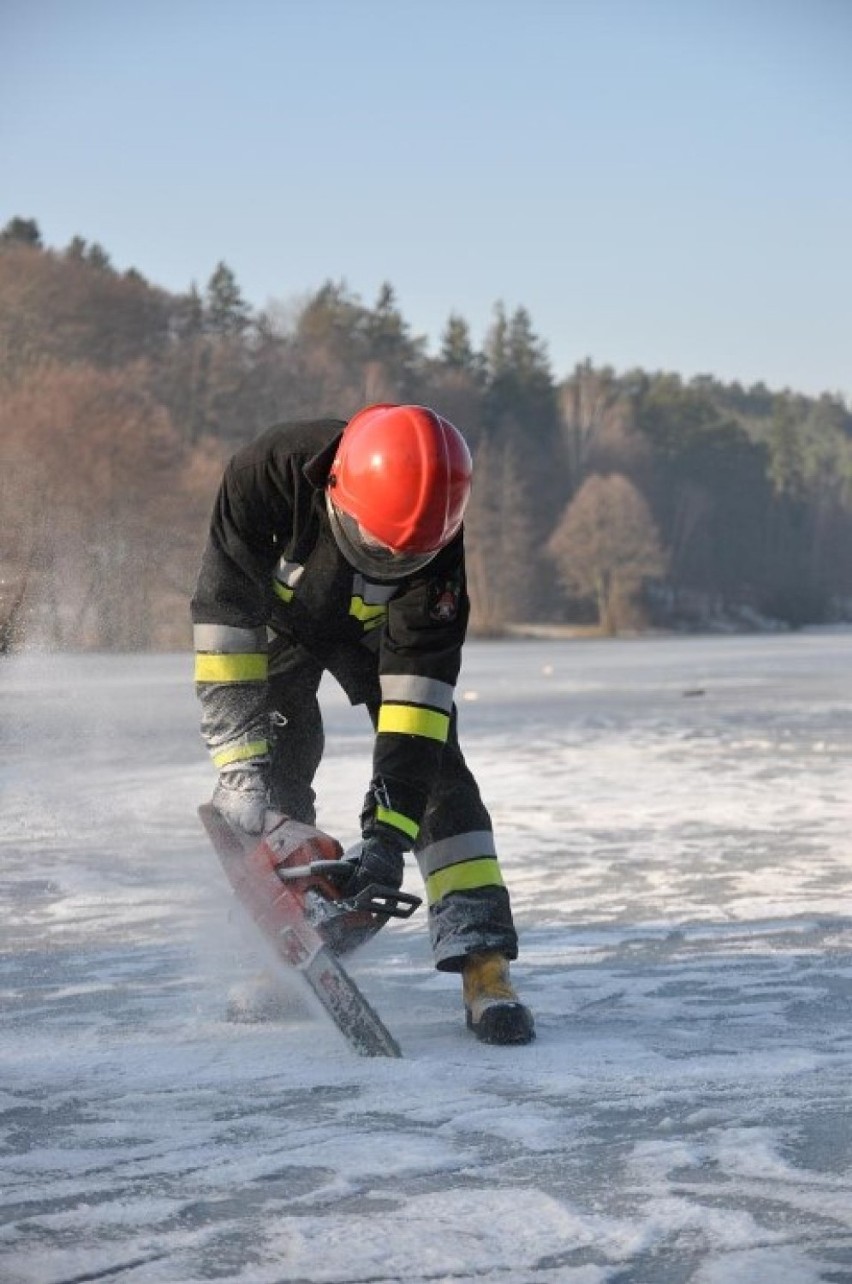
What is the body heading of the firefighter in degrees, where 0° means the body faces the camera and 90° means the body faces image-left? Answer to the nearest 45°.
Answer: approximately 0°
